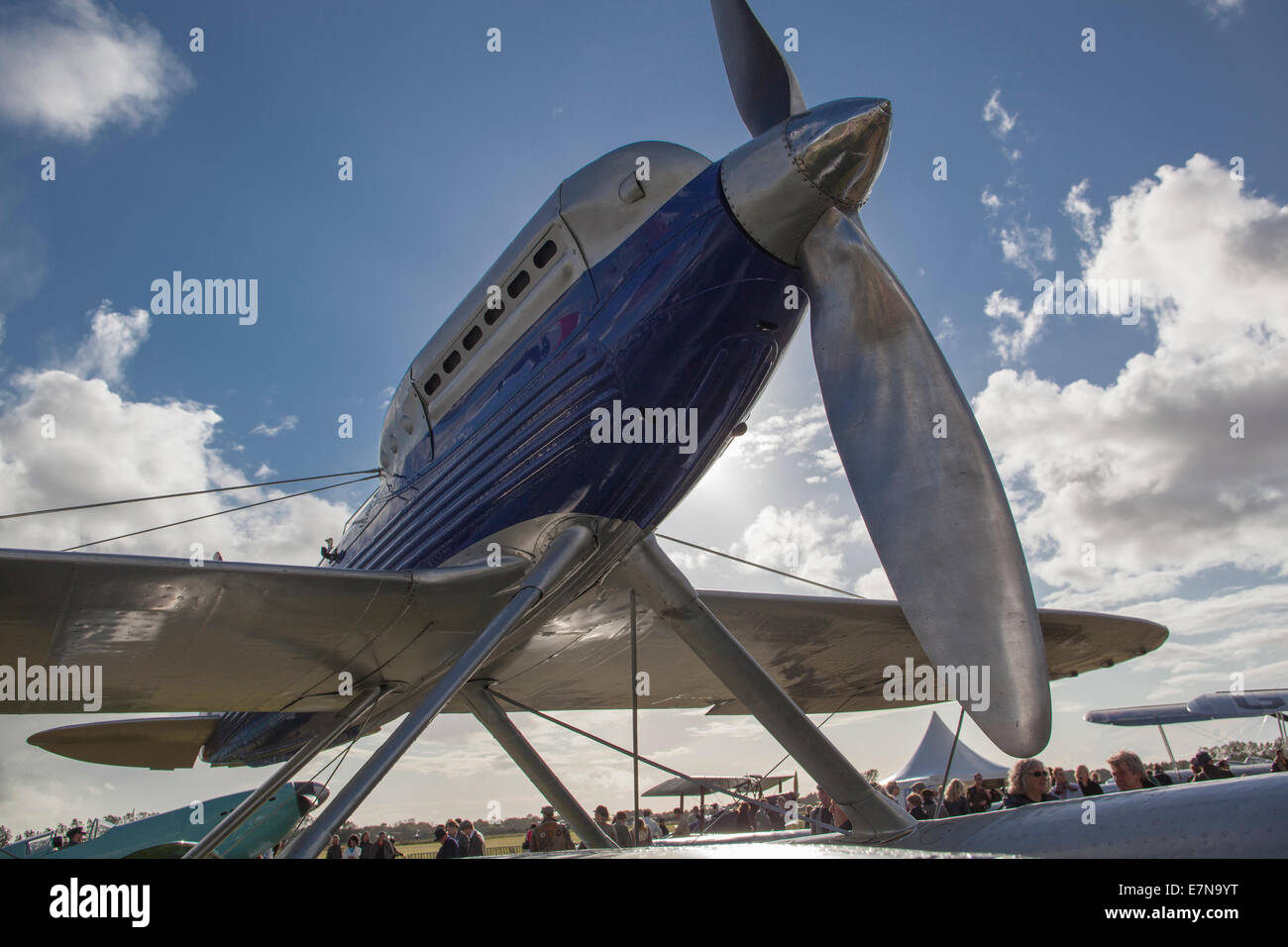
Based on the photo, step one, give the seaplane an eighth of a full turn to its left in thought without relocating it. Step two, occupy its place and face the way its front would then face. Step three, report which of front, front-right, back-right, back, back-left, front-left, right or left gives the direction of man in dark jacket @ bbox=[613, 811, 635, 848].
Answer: left

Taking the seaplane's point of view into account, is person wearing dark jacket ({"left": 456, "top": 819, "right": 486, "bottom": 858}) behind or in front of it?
behind

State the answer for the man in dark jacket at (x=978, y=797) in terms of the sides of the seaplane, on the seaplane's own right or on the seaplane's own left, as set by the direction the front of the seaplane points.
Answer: on the seaplane's own left

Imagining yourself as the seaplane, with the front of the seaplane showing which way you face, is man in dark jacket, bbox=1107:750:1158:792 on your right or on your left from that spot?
on your left

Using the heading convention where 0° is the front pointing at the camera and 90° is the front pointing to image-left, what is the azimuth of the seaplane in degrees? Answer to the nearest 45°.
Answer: approximately 315°
